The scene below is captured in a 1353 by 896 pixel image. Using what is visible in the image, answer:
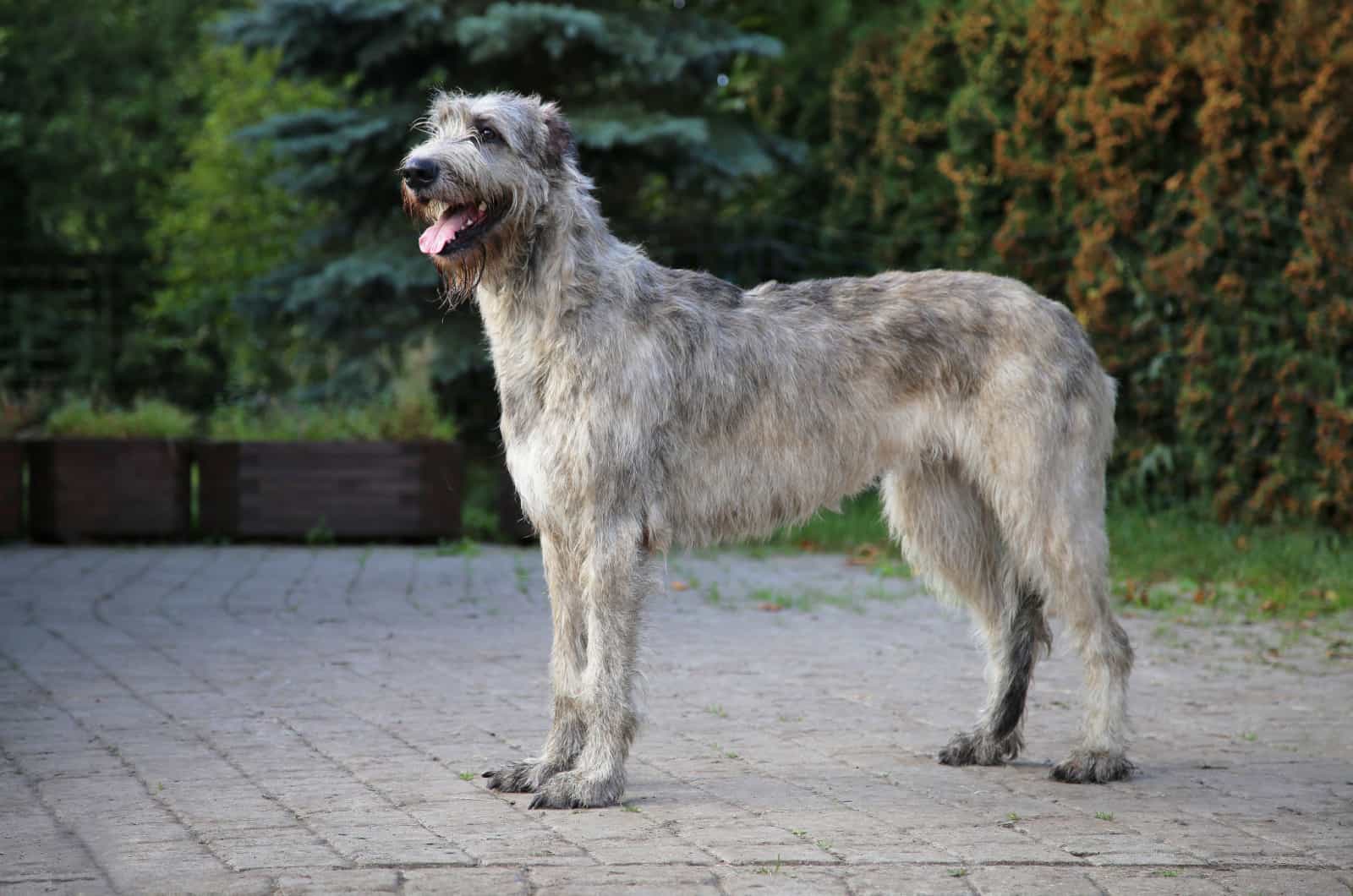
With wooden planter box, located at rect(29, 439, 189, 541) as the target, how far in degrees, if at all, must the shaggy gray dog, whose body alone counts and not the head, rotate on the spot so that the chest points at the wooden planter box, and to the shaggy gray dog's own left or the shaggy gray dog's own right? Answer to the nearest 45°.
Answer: approximately 45° to the shaggy gray dog's own right

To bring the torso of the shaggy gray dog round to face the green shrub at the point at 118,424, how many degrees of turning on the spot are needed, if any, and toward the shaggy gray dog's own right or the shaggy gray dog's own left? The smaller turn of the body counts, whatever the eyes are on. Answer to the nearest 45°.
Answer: approximately 45° to the shaggy gray dog's own right

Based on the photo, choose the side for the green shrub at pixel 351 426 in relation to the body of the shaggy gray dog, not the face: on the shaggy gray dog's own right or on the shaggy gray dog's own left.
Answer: on the shaggy gray dog's own right

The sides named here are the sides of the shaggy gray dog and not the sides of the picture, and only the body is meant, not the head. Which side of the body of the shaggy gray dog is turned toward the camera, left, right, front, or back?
left

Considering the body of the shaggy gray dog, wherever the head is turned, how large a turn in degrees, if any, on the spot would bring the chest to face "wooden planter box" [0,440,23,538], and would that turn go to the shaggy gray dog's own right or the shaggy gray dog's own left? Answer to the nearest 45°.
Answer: approximately 45° to the shaggy gray dog's own right

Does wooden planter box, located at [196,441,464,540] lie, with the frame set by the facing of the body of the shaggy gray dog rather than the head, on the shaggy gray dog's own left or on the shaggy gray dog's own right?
on the shaggy gray dog's own right
